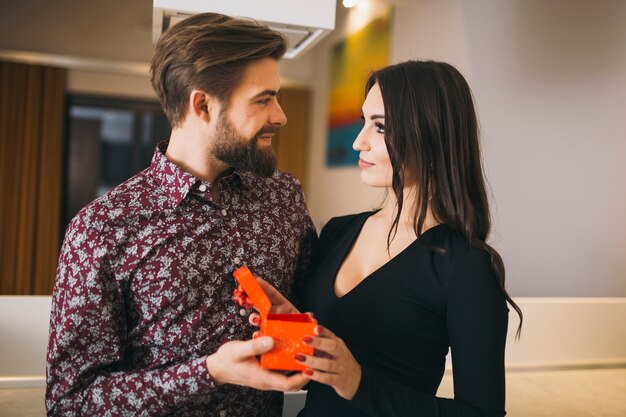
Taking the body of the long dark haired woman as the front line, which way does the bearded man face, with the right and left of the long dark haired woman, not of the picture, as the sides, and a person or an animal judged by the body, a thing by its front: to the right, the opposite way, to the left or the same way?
to the left

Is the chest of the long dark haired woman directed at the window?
no

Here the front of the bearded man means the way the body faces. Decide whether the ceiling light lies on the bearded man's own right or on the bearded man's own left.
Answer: on the bearded man's own left

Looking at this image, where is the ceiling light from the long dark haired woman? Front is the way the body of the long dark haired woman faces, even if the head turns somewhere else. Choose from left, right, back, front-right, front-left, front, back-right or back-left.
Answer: back-right

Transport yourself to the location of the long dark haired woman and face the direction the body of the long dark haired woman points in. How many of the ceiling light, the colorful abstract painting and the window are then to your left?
0

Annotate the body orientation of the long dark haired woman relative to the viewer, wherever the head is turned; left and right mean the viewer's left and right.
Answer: facing the viewer and to the left of the viewer

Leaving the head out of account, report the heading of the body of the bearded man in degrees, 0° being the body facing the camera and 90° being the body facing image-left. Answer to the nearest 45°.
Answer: approximately 315°

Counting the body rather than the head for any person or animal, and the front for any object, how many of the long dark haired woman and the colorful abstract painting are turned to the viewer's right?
0

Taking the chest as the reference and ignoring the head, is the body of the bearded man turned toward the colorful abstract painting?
no

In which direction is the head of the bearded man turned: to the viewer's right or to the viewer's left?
to the viewer's right

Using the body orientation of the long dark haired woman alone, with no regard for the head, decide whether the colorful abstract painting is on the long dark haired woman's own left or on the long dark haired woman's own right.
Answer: on the long dark haired woman's own right

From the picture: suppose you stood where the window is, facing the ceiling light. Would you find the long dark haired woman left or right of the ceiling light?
right

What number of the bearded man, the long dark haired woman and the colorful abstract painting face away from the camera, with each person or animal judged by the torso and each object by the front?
0
